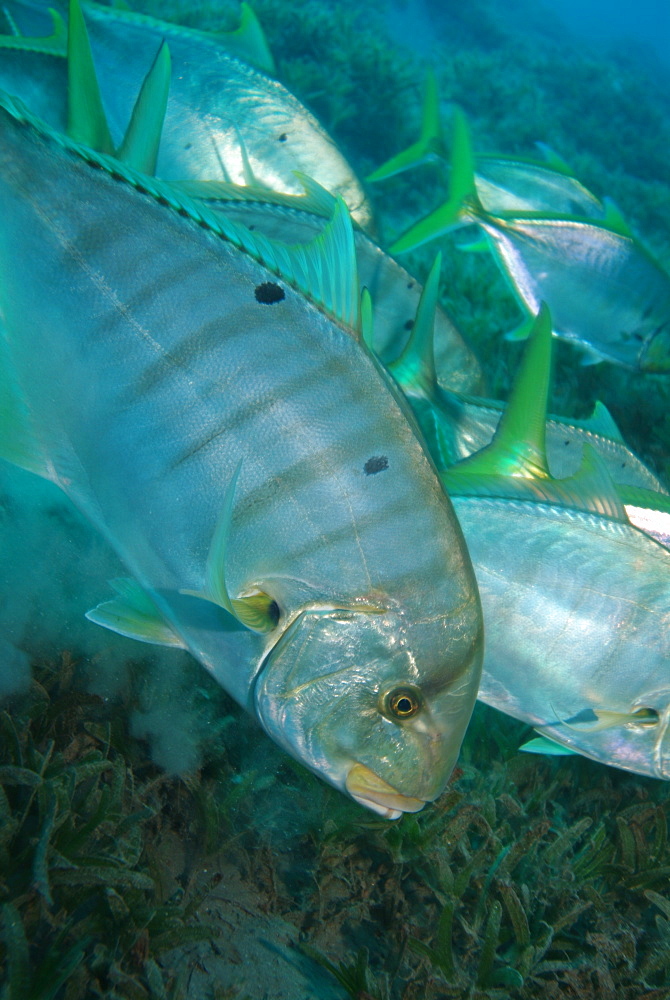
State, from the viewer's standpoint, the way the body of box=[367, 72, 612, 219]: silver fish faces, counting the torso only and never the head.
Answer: to the viewer's right

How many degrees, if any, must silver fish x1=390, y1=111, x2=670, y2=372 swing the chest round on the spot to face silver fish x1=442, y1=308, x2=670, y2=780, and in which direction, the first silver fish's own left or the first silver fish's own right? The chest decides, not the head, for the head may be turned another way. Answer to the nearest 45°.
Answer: approximately 90° to the first silver fish's own right

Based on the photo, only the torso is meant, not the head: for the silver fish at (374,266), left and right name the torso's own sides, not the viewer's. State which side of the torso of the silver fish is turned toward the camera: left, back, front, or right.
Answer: right

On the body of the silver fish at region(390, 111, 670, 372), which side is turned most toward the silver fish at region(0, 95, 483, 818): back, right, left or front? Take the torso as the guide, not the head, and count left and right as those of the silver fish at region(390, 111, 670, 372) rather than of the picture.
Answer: right

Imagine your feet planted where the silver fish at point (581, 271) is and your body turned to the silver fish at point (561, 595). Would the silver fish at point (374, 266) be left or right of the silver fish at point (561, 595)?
right

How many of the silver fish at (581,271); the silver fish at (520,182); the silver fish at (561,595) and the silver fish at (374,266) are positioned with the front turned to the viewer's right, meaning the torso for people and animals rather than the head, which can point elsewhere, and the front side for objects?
4

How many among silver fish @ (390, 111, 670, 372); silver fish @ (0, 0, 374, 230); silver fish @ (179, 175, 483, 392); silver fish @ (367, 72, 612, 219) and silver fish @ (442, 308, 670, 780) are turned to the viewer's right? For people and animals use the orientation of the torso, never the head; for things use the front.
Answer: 5

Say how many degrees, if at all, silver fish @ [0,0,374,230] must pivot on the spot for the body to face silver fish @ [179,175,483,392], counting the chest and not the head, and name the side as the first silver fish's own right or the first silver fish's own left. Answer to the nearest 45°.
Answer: approximately 45° to the first silver fish's own right

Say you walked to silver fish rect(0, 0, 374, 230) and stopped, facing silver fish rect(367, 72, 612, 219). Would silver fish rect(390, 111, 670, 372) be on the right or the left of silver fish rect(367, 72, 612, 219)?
right

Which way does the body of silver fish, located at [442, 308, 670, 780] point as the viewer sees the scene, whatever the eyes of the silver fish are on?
to the viewer's right

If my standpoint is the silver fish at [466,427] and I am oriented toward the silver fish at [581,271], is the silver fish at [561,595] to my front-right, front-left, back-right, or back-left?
back-right

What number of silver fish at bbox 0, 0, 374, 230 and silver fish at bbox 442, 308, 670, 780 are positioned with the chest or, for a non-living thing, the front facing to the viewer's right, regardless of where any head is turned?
2

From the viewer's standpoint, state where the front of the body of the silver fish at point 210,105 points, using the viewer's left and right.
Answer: facing to the right of the viewer

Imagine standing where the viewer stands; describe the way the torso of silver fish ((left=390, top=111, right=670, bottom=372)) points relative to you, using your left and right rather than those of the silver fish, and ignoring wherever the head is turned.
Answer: facing to the right of the viewer
